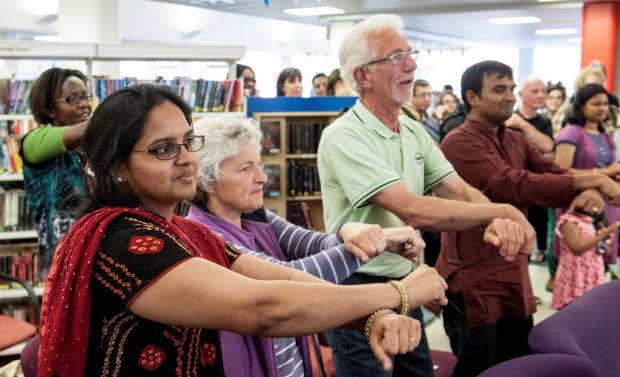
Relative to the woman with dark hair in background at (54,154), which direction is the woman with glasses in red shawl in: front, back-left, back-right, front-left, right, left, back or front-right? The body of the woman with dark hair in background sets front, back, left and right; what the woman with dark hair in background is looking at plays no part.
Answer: front-right

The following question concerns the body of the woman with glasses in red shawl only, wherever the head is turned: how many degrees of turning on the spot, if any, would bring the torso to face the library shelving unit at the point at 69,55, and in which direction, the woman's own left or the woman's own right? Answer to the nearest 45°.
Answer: approximately 135° to the woman's own left

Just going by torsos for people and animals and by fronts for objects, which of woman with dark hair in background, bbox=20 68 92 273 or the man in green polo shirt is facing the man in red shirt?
the woman with dark hair in background

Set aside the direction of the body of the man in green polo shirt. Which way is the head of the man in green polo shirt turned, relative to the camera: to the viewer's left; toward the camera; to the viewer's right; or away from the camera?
to the viewer's right

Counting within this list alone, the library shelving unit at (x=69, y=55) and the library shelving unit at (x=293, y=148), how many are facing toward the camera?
2

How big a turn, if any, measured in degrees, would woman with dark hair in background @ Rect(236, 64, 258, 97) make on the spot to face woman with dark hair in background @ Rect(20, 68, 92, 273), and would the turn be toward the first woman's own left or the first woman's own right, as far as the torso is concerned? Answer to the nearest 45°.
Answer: approximately 45° to the first woman's own right

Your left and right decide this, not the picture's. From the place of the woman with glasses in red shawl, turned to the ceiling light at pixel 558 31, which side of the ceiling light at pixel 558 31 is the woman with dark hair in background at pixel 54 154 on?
left
